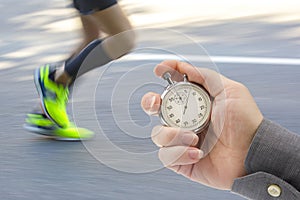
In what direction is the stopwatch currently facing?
toward the camera
